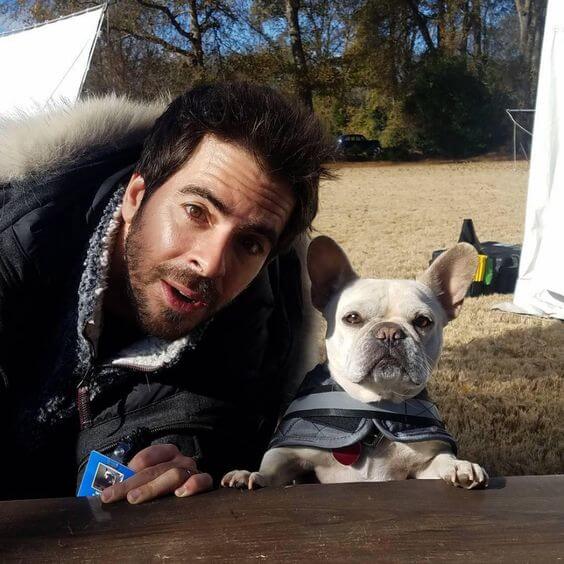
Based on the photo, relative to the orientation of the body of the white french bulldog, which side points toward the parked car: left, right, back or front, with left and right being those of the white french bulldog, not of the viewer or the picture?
back

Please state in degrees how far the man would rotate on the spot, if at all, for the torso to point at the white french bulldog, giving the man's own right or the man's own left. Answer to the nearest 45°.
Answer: approximately 90° to the man's own left

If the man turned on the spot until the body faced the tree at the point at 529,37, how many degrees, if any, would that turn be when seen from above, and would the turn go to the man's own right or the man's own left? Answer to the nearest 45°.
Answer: approximately 135° to the man's own left

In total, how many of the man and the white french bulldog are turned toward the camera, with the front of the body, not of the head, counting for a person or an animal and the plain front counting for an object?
2

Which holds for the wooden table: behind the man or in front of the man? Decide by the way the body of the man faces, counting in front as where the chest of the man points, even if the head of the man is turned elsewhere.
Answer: in front

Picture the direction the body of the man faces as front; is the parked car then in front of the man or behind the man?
behind

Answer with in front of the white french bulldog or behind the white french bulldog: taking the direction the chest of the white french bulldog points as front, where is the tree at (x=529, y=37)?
behind

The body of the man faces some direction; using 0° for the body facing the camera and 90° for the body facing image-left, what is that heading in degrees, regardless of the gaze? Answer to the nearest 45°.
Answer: approximately 0°

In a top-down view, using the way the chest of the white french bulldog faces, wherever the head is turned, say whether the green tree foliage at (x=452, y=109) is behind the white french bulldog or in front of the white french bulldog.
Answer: behind
